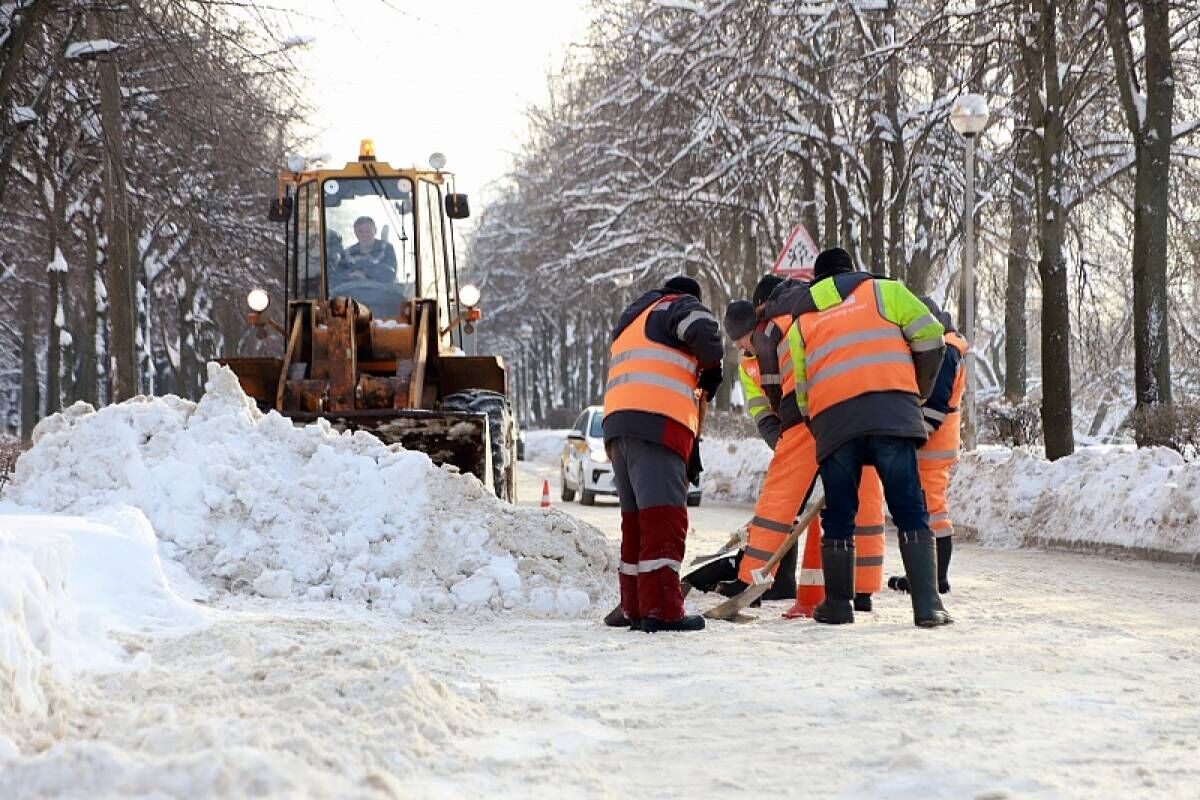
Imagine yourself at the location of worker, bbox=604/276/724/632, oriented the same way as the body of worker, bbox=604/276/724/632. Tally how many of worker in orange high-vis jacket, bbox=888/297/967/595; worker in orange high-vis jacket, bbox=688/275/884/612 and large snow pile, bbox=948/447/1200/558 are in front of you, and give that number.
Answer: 3

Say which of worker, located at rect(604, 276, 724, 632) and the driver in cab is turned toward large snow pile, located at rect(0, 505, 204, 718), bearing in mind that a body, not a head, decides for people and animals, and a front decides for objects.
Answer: the driver in cab

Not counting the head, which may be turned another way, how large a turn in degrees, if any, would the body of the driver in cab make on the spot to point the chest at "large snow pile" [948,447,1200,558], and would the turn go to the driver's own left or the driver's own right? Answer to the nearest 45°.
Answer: approximately 90° to the driver's own left

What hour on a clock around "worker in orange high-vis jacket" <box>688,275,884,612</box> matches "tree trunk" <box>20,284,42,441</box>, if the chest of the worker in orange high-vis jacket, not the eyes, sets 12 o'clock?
The tree trunk is roughly at 2 o'clock from the worker in orange high-vis jacket.

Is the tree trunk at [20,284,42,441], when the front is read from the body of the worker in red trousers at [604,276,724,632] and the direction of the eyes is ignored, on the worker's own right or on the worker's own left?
on the worker's own left

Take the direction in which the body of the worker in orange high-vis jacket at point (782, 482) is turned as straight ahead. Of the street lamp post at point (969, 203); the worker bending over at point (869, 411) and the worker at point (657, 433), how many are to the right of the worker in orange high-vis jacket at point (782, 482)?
1

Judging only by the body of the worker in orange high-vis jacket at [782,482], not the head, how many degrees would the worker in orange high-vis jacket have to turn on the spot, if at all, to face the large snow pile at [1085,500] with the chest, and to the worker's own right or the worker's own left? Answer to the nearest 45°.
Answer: approximately 135° to the worker's own right

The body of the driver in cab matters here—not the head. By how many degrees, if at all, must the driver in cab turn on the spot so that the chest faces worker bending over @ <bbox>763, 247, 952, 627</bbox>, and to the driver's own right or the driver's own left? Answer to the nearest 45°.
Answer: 0° — they already face them

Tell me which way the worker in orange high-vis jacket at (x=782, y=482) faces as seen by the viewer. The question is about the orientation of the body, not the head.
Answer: to the viewer's left

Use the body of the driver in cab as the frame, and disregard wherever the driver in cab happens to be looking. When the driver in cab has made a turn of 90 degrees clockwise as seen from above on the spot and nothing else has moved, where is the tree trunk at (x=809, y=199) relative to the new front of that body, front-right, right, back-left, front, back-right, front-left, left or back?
back-right
